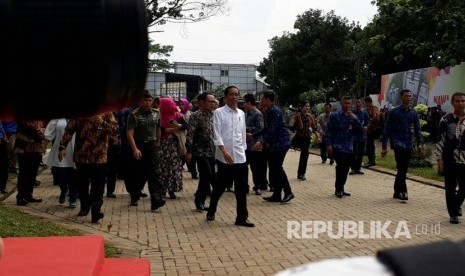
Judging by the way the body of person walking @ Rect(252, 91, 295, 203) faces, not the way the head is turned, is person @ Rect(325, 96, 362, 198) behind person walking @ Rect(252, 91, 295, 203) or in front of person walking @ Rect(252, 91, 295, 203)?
behind

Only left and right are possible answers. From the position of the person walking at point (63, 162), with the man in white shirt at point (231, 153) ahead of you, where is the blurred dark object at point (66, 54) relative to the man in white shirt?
right

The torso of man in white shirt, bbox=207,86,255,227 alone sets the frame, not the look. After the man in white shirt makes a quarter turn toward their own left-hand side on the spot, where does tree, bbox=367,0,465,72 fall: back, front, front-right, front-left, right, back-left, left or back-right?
front

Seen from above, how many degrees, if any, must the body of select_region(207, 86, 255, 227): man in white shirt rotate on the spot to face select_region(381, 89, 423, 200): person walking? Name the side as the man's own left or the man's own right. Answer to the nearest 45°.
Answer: approximately 90° to the man's own left

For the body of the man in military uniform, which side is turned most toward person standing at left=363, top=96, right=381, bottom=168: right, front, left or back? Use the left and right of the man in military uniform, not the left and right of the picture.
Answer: left

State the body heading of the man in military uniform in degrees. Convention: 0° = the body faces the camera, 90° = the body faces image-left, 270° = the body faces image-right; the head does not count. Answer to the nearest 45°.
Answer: approximately 315°

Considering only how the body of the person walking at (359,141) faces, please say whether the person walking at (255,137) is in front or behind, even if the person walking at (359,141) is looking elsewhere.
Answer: in front

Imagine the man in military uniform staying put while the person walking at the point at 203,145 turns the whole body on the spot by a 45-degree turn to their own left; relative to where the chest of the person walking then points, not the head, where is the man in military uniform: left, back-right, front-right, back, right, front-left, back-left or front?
back

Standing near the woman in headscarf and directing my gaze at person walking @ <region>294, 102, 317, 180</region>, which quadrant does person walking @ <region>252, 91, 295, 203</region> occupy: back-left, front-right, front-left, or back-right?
front-right
